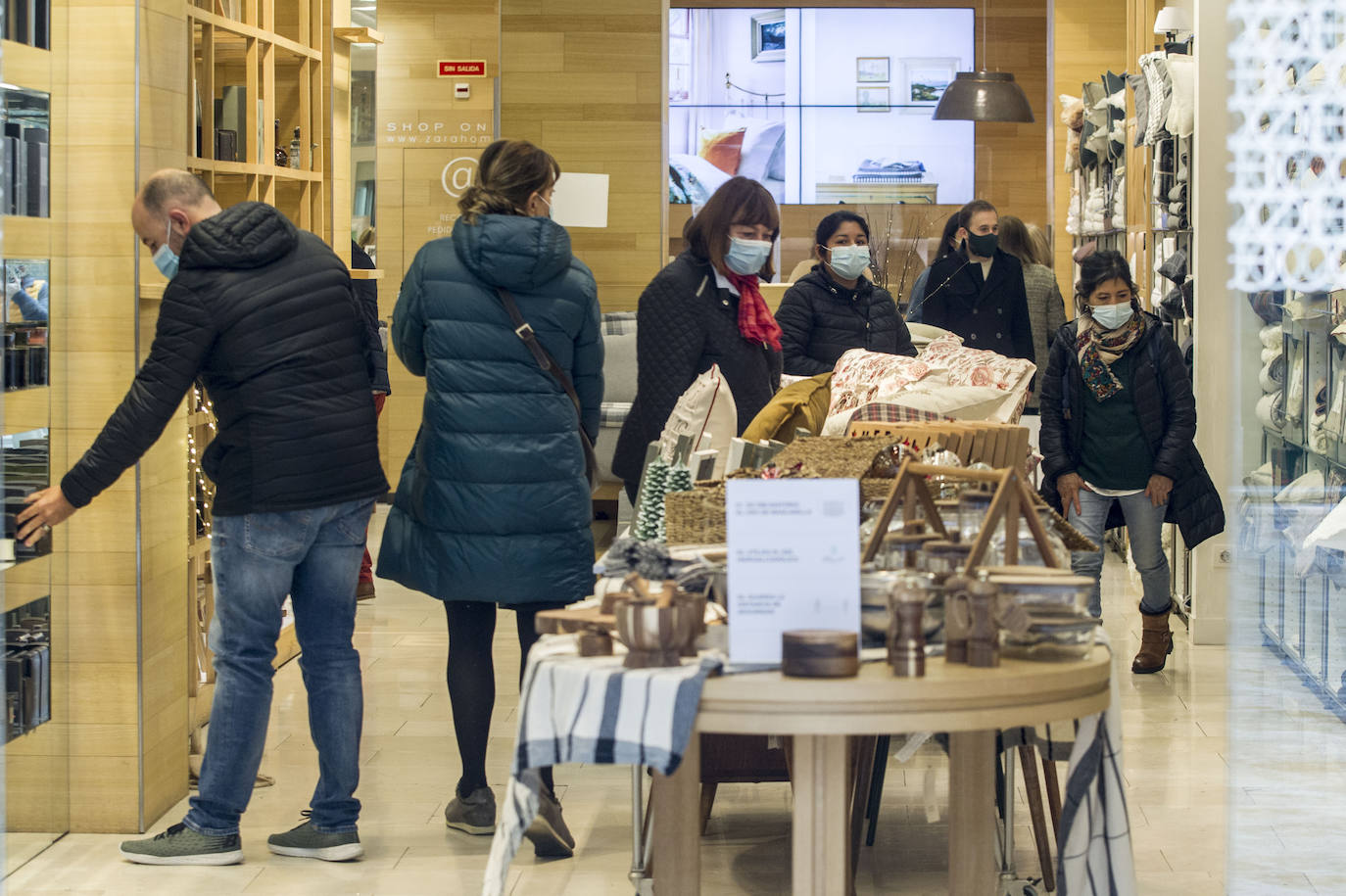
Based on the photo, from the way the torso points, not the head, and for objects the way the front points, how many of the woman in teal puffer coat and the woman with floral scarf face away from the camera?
1

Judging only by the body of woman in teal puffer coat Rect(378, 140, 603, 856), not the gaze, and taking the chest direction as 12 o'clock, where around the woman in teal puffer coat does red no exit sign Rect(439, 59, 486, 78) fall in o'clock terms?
The red no exit sign is roughly at 12 o'clock from the woman in teal puffer coat.

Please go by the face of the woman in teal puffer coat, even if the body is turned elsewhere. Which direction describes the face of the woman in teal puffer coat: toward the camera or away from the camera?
away from the camera

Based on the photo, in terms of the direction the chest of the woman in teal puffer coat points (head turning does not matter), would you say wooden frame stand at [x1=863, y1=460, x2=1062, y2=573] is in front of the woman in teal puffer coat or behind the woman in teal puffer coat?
behind

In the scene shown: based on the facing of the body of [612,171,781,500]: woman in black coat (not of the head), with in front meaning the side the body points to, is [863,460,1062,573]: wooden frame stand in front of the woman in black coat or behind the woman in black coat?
in front

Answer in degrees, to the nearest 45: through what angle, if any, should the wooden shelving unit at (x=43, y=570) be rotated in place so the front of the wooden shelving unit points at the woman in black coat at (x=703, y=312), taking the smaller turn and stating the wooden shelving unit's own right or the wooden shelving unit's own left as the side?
approximately 45° to the wooden shelving unit's own left

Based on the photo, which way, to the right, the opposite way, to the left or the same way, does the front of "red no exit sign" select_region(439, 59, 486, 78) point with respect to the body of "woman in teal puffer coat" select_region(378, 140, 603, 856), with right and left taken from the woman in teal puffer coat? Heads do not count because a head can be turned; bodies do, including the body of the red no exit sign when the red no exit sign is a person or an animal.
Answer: the opposite way

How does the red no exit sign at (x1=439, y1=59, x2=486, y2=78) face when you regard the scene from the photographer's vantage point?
facing the viewer

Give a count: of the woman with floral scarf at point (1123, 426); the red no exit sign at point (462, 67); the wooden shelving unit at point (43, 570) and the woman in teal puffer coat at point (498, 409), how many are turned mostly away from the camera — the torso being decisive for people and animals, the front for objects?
1

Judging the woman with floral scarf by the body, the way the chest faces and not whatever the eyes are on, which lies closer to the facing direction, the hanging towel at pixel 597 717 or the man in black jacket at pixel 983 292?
the hanging towel

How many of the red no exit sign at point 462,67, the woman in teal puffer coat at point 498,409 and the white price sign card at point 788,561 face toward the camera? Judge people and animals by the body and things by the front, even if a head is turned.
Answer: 2

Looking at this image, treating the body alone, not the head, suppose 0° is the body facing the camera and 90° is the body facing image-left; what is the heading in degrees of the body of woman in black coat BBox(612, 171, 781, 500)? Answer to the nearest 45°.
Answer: approximately 315°

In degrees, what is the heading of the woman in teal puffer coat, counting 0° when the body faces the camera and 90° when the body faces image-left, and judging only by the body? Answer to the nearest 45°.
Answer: approximately 180°

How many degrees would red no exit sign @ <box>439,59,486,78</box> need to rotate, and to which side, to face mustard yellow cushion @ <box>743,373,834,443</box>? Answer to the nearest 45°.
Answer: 0° — it already faces it
